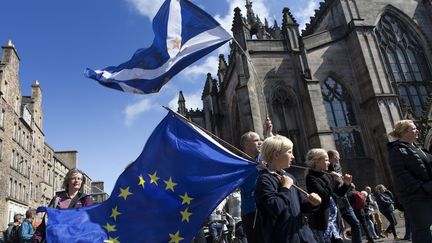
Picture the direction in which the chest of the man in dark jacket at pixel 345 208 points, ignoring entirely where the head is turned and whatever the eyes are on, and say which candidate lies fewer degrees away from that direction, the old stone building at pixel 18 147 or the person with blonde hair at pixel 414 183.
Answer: the person with blonde hair

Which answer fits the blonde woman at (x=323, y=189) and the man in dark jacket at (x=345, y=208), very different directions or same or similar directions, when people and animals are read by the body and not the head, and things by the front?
same or similar directions
